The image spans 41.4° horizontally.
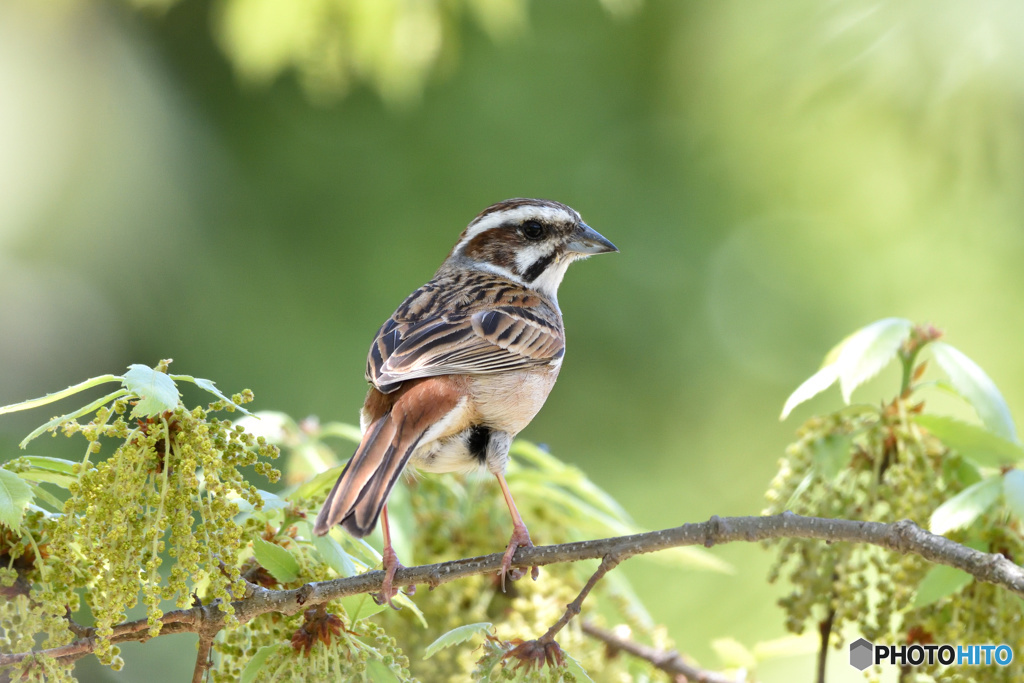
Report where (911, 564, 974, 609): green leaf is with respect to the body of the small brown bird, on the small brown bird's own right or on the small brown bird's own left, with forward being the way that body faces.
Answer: on the small brown bird's own right

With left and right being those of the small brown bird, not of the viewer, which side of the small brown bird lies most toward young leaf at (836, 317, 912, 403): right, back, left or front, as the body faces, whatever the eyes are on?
front

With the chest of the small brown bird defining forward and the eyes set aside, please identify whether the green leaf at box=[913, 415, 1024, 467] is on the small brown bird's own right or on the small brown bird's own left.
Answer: on the small brown bird's own right

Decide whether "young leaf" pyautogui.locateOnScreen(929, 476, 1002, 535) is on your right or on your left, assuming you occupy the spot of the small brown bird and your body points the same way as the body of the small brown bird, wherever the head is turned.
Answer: on your right

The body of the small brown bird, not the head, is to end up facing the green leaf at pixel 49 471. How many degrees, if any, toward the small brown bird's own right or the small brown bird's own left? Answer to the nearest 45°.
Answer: approximately 180°

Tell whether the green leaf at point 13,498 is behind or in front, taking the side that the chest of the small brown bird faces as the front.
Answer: behind

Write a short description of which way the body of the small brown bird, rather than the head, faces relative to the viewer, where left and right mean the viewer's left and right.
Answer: facing away from the viewer and to the right of the viewer

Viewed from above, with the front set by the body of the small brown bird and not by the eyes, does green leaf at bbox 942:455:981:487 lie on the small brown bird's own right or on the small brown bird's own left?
on the small brown bird's own right
